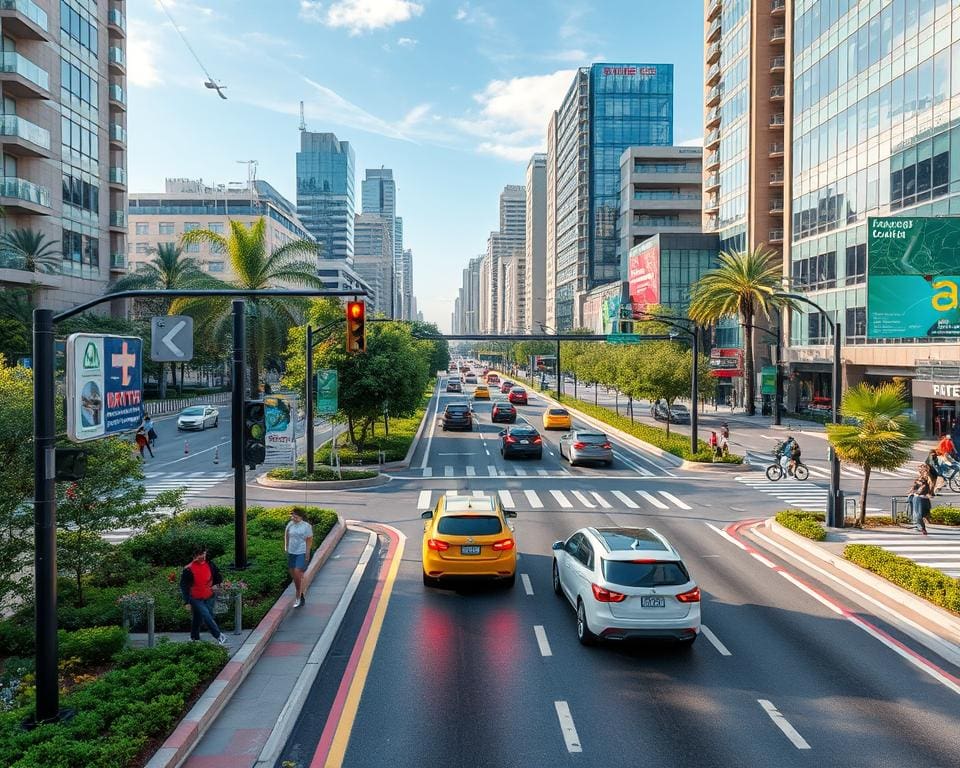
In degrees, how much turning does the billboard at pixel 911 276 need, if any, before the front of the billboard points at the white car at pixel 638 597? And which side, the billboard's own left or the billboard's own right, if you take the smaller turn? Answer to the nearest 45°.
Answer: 0° — it already faces it

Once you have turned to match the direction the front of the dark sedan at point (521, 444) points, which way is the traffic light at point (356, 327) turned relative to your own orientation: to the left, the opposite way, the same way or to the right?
the opposite way

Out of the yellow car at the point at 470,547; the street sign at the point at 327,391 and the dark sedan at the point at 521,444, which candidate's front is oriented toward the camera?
the street sign

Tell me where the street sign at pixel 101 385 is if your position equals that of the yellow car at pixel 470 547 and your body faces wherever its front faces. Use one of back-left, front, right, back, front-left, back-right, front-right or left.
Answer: back-left

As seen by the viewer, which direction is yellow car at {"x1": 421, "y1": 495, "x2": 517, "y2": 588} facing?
away from the camera

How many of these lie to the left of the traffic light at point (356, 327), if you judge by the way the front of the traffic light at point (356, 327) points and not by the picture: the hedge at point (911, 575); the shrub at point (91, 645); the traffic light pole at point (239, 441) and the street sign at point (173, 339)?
1

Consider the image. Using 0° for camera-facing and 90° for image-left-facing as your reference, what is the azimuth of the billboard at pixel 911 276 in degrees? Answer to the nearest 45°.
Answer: approximately 0°

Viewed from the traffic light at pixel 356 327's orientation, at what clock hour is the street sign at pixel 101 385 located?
The street sign is roughly at 1 o'clock from the traffic light.

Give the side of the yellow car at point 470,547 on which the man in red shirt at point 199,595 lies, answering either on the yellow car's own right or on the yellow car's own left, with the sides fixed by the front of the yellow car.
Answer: on the yellow car's own left

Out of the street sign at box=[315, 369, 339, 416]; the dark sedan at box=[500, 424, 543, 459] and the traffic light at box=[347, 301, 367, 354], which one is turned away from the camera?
the dark sedan

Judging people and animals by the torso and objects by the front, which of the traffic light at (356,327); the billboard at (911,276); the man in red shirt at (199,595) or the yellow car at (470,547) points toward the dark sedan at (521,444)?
the yellow car

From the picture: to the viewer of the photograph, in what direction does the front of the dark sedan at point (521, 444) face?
facing away from the viewer

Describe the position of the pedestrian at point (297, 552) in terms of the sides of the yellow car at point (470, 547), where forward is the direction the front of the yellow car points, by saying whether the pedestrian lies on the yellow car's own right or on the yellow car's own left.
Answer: on the yellow car's own left

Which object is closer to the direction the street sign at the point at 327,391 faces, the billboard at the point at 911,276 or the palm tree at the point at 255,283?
the billboard

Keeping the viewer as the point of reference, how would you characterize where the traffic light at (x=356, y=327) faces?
facing the viewer

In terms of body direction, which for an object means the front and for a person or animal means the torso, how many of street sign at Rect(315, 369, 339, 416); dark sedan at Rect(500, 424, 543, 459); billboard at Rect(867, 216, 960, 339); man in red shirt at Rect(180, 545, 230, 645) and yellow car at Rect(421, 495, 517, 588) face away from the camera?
2
